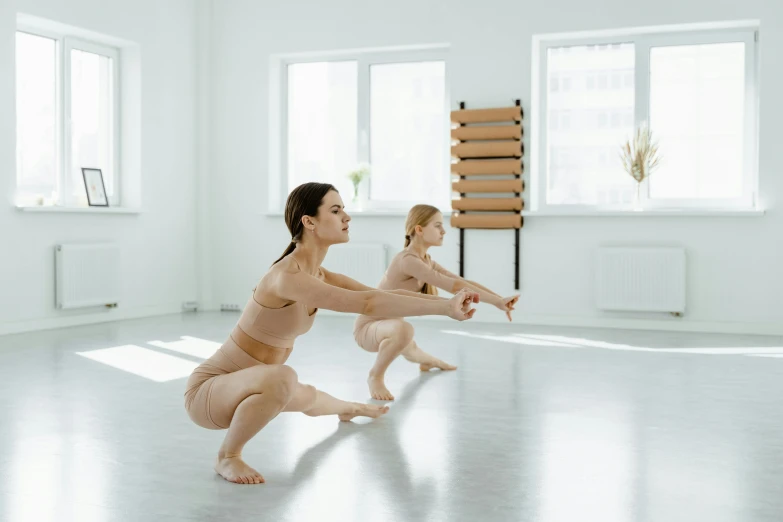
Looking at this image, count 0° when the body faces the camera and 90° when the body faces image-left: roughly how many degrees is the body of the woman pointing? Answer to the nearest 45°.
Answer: approximately 270°

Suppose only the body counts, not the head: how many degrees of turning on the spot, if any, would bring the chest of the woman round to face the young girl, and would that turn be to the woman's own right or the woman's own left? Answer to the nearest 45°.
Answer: approximately 90° to the woman's own left

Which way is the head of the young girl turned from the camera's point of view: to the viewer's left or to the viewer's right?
to the viewer's right

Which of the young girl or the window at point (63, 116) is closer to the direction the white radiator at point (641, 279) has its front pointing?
the young girl

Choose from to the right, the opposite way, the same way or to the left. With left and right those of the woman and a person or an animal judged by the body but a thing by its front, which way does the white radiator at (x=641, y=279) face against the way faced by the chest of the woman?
to the right

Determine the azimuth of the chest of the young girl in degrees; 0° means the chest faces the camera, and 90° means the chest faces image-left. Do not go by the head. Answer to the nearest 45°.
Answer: approximately 270°

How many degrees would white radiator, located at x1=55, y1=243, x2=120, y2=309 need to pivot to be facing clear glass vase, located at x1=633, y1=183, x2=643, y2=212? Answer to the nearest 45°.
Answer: approximately 45° to its left

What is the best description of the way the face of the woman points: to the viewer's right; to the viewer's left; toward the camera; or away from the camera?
to the viewer's right

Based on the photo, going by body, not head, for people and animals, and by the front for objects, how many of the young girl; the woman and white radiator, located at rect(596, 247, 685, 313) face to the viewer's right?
2

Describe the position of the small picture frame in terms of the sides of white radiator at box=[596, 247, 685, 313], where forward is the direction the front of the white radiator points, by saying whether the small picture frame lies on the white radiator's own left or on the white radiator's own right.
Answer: on the white radiator's own right

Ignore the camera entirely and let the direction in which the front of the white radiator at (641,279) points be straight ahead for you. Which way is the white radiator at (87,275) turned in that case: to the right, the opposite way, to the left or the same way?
to the left

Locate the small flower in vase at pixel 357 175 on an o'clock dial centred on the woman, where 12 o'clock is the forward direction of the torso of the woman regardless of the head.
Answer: The small flower in vase is roughly at 9 o'clock from the woman.
